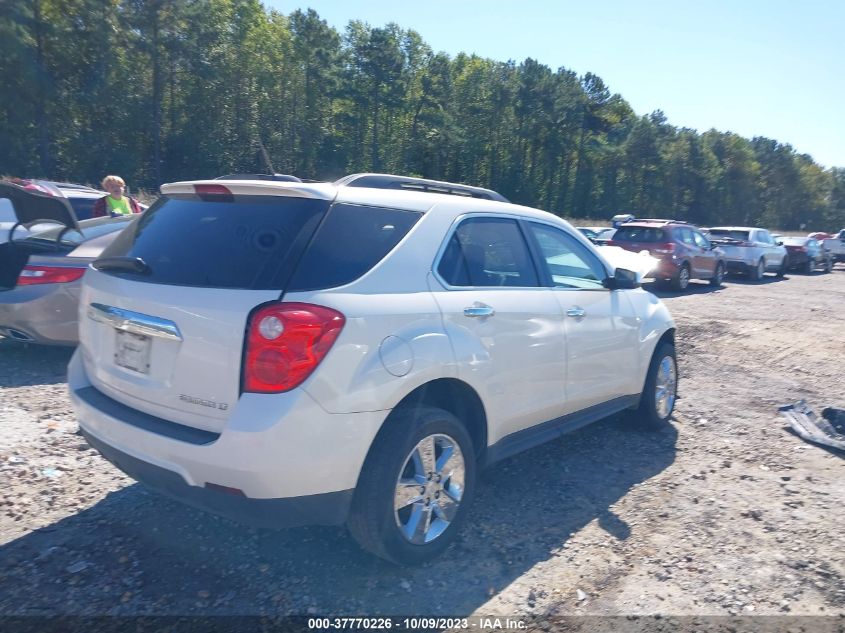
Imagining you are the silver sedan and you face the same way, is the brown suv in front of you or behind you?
in front

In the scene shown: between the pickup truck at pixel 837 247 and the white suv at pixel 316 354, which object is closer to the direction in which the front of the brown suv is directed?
the pickup truck

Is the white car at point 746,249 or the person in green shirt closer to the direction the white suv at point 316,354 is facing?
the white car

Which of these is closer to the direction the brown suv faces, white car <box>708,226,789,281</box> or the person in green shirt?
the white car

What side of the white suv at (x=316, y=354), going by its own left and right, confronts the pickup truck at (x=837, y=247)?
front

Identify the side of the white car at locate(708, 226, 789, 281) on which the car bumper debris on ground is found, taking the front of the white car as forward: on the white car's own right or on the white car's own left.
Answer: on the white car's own right

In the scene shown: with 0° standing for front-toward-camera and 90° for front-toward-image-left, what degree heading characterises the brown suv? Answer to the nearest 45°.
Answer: approximately 225°

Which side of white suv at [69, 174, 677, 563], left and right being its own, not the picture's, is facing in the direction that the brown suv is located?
front

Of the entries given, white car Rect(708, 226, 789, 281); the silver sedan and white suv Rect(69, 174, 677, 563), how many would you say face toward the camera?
0

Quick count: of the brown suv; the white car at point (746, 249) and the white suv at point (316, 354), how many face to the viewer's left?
0

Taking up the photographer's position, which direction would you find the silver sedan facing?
facing away from the viewer and to the right of the viewer

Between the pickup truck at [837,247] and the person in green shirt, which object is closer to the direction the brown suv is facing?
the pickup truck

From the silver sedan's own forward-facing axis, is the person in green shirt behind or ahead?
ahead
